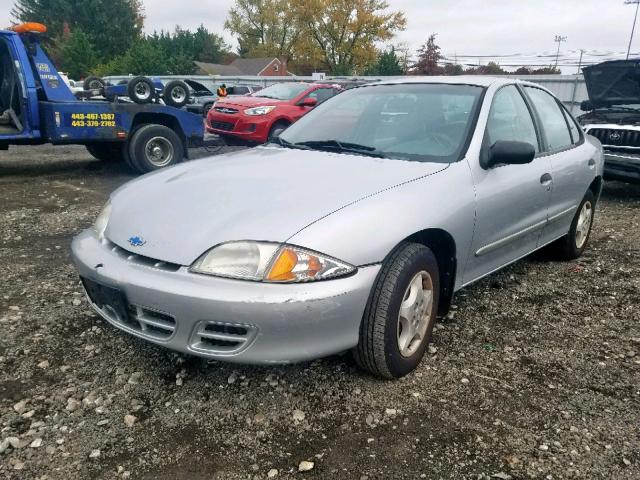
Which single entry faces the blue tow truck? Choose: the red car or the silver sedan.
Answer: the red car

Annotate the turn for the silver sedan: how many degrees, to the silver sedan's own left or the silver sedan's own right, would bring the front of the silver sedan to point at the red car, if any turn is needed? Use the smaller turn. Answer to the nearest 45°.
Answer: approximately 135° to the silver sedan's own right

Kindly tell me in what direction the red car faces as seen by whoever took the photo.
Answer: facing the viewer and to the left of the viewer

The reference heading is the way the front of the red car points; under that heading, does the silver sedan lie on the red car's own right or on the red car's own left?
on the red car's own left

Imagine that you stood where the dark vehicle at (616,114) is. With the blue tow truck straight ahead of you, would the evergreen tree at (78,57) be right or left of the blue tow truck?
right

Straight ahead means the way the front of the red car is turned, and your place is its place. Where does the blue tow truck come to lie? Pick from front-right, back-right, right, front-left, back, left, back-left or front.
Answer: front

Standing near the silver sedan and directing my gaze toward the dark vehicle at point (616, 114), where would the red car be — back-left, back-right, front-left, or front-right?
front-left

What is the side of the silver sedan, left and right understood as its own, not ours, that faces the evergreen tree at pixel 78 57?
right

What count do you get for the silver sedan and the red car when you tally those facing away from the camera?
0

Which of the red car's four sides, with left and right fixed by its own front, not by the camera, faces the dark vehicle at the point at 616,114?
left

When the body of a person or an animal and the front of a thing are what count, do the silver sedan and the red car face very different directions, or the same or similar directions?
same or similar directions

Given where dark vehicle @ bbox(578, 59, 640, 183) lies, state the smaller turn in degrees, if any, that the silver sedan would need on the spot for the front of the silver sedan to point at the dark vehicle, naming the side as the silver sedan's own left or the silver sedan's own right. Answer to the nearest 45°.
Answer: approximately 180°

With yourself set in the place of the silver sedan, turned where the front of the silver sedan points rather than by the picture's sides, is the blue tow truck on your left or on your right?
on your right
